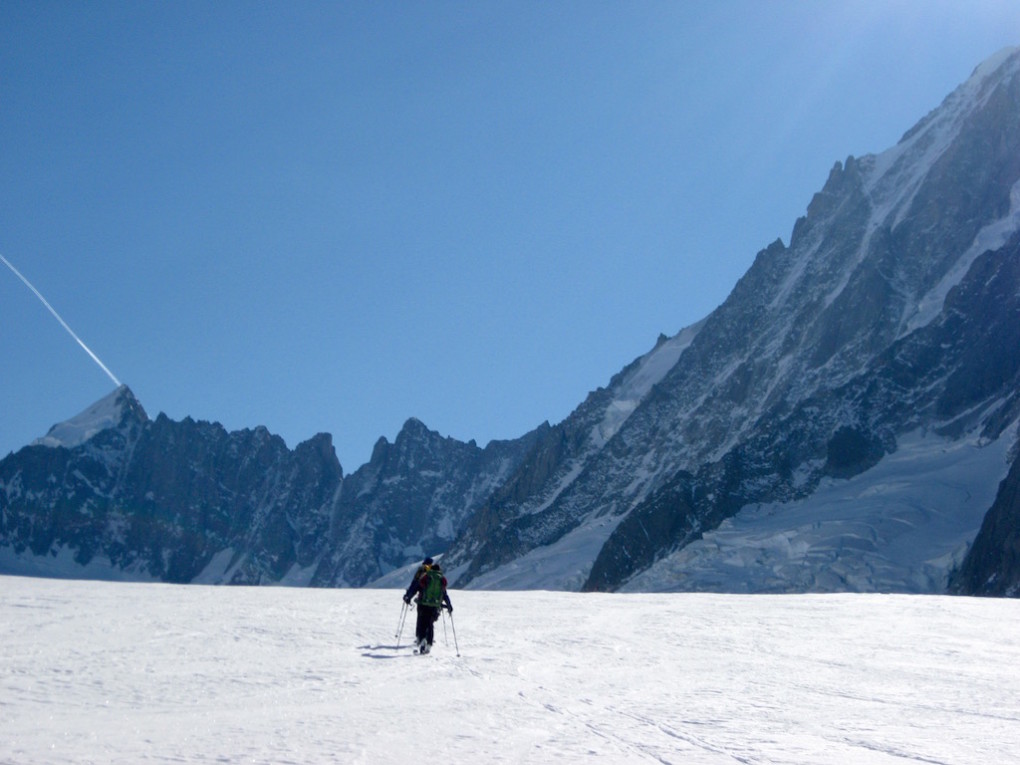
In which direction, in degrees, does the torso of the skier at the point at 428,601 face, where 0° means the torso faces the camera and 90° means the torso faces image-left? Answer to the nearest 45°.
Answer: approximately 180°
